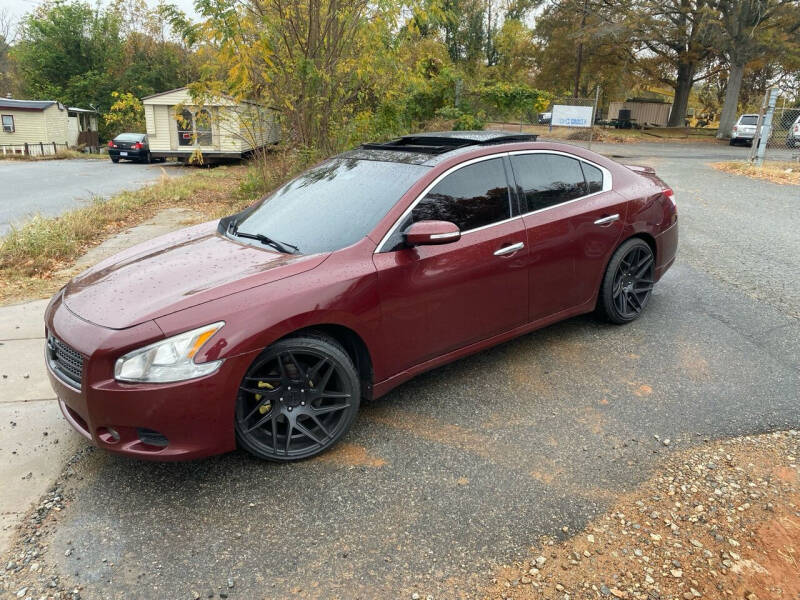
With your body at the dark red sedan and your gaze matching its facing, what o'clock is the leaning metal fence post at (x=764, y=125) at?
The leaning metal fence post is roughly at 6 o'clock from the dark red sedan.

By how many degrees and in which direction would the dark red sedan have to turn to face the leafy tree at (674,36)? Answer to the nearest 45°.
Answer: approximately 180°

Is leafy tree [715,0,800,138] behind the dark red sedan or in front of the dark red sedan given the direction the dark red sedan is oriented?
behind

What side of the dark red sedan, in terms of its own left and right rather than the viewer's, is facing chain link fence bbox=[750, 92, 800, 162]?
back

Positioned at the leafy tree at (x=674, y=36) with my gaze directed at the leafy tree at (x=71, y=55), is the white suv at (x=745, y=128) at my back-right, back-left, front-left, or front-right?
back-left

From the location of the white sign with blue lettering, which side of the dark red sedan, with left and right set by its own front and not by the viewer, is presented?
back

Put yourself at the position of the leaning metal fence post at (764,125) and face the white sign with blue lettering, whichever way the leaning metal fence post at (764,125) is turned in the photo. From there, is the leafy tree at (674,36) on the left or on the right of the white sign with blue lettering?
right

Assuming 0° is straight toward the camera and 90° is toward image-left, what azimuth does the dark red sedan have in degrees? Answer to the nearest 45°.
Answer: approximately 45°

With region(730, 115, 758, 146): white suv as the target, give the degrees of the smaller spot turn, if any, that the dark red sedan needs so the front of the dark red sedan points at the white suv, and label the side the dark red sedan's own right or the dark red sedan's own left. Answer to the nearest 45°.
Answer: approximately 180°
